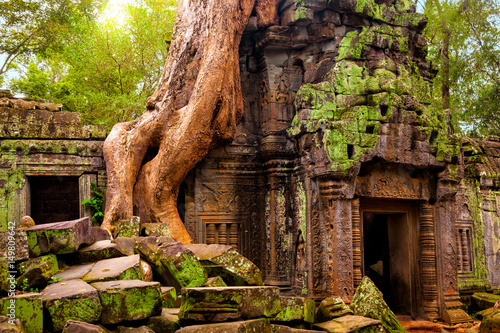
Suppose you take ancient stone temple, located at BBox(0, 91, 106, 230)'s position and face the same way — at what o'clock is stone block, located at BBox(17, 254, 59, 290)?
The stone block is roughly at 12 o'clock from the ancient stone temple.

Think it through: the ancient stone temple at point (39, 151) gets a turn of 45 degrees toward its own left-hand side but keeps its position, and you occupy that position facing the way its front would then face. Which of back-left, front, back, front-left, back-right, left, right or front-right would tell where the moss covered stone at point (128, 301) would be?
front-right

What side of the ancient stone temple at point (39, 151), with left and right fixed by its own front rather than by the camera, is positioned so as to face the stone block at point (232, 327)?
front

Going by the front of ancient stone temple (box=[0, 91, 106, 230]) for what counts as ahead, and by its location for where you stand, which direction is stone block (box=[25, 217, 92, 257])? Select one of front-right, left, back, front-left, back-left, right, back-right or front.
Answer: front

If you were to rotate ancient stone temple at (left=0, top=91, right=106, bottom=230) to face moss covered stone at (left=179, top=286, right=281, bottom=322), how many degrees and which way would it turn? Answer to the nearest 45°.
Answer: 0° — it already faces it

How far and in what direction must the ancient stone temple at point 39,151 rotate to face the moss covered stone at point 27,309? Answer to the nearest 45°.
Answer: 0° — it already faces it

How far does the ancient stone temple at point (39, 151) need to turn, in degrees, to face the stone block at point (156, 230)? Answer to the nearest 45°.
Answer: approximately 45° to its left

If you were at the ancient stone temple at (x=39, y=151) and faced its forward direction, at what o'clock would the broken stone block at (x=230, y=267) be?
The broken stone block is roughly at 11 o'clock from the ancient stone temple.

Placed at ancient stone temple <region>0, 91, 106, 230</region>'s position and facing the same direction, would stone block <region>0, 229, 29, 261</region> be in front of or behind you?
in front

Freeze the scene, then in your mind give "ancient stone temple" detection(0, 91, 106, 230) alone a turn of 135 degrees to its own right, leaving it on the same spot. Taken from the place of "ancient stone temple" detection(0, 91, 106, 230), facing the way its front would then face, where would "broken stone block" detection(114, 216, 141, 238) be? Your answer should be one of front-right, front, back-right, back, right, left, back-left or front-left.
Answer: back

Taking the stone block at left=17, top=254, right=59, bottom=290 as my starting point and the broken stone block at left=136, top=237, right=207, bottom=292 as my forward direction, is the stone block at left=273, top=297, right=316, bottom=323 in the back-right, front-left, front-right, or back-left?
front-right

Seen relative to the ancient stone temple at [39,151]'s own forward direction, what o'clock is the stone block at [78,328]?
The stone block is roughly at 12 o'clock from the ancient stone temple.

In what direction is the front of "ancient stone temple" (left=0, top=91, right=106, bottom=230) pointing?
toward the camera
